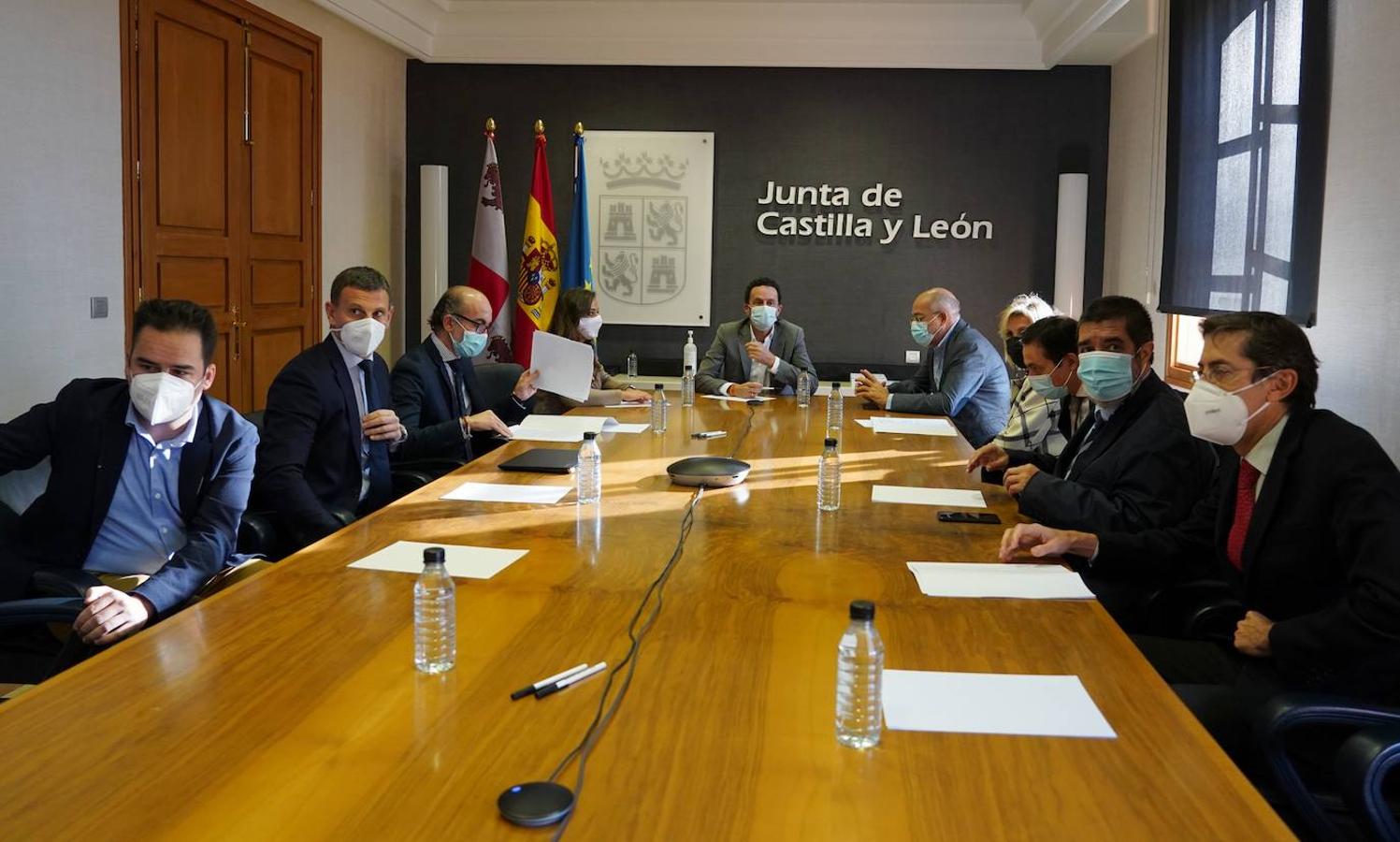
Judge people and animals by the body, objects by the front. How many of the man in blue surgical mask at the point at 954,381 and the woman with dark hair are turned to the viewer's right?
1

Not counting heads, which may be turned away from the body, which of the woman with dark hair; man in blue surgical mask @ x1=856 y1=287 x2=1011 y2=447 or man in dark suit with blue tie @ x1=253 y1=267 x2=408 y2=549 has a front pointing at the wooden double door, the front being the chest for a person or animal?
the man in blue surgical mask

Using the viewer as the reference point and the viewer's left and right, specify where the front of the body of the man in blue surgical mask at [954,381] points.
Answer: facing to the left of the viewer

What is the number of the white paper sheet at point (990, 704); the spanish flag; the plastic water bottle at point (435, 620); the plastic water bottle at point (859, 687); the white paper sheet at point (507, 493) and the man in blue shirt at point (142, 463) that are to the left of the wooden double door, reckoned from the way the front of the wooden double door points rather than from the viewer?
1

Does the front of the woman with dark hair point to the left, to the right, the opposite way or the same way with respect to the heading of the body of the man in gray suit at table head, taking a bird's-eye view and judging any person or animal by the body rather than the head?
to the left

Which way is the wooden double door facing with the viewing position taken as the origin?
facing the viewer and to the right of the viewer

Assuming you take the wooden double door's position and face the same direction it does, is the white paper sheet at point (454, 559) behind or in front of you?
in front

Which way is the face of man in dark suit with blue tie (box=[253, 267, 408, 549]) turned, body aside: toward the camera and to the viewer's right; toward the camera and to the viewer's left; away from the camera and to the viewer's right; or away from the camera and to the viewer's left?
toward the camera and to the viewer's right

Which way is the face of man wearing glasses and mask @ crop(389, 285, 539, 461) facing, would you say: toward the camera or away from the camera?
toward the camera

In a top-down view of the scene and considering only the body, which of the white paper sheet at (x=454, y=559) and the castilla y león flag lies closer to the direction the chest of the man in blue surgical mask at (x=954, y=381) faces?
the castilla y león flag

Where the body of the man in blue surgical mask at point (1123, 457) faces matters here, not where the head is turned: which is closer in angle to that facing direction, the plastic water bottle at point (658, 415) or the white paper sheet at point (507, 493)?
the white paper sheet

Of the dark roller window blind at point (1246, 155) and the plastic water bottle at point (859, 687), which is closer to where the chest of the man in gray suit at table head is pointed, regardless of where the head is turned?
the plastic water bottle

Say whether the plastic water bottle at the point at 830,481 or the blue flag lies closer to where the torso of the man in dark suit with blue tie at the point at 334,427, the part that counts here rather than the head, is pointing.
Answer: the plastic water bottle

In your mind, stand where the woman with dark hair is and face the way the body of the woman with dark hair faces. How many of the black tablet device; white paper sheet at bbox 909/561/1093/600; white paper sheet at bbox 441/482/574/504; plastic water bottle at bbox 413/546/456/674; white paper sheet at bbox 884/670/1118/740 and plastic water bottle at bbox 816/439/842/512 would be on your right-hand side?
6

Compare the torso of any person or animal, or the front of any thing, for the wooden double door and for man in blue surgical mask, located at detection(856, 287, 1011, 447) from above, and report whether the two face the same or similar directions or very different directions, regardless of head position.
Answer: very different directions

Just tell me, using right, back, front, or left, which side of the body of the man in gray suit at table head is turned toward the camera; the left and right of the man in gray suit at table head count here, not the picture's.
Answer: front

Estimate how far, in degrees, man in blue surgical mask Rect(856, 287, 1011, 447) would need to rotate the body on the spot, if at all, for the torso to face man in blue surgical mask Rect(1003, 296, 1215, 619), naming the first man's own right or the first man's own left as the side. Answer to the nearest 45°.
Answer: approximately 90° to the first man's own left

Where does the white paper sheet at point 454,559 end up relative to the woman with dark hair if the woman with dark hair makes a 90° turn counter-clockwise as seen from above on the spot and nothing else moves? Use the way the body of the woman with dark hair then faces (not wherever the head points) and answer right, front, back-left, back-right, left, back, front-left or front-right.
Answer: back

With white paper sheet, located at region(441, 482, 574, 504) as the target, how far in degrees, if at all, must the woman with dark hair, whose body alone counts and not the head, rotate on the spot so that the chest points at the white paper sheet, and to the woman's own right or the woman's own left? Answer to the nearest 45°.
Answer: approximately 90° to the woman's own right

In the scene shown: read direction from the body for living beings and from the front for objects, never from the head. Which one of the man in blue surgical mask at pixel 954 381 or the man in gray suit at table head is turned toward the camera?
the man in gray suit at table head

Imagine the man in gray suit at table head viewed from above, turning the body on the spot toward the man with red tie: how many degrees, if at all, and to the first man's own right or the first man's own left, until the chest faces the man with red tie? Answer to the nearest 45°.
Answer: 0° — they already face them
